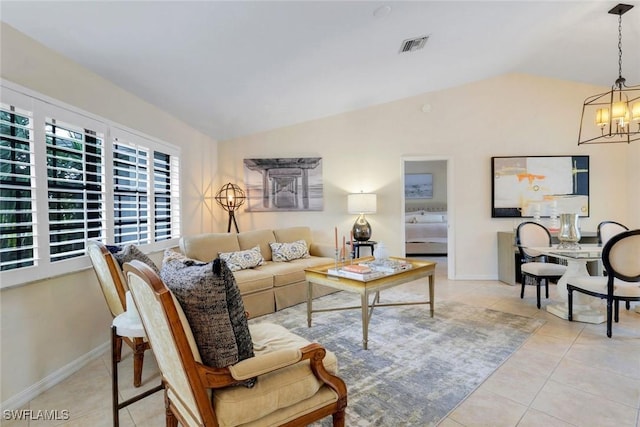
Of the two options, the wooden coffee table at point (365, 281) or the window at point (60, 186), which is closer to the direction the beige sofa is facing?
the wooden coffee table

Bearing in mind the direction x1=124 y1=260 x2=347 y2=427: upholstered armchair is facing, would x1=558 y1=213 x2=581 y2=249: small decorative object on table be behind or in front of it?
in front

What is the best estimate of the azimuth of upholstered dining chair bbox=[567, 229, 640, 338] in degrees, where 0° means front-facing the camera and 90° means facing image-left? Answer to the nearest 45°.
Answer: approximately 135°

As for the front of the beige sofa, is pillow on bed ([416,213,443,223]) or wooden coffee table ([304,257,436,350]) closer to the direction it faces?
the wooden coffee table

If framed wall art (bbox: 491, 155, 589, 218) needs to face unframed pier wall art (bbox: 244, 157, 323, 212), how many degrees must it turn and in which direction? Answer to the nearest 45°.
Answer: approximately 45° to its right

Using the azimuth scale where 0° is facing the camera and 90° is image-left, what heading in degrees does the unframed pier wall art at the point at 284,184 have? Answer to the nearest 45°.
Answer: approximately 0°

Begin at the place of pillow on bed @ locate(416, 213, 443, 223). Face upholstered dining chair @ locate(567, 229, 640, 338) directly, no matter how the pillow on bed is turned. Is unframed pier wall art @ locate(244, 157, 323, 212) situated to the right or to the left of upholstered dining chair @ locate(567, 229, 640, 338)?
right

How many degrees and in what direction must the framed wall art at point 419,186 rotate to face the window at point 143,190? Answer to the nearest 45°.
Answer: approximately 45° to its right
